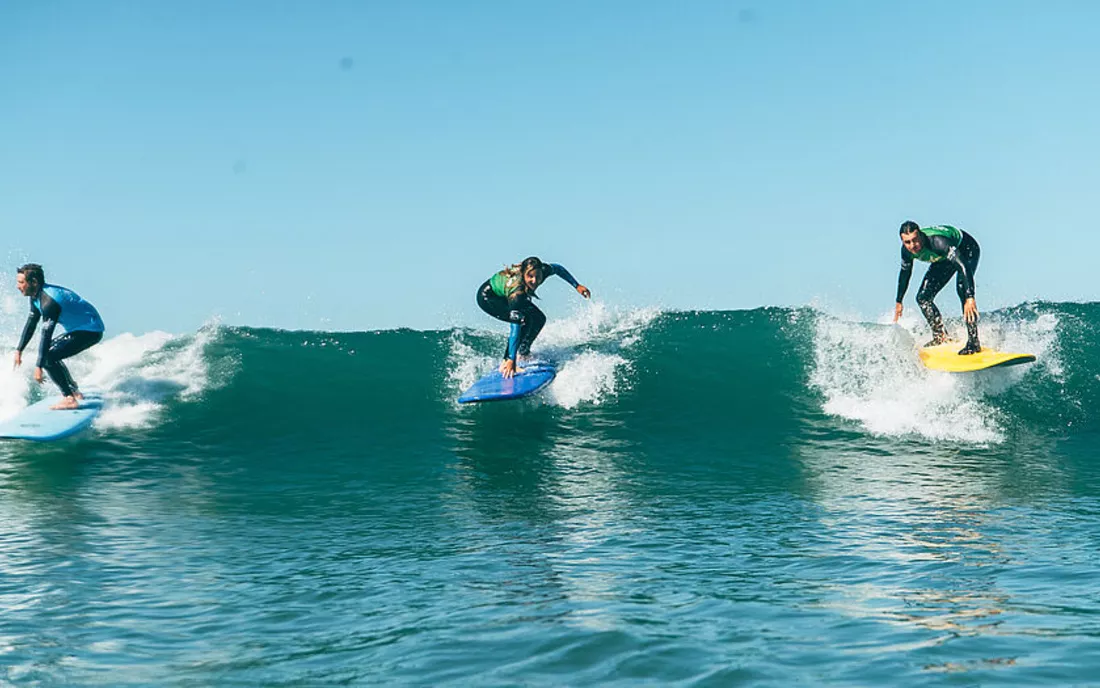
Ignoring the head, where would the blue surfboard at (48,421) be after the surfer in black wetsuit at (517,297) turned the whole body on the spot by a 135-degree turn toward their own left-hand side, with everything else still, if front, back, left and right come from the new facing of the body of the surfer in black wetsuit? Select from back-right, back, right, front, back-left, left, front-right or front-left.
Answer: left

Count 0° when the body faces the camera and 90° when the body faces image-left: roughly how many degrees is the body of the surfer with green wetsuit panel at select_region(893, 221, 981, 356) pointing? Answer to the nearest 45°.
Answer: approximately 45°

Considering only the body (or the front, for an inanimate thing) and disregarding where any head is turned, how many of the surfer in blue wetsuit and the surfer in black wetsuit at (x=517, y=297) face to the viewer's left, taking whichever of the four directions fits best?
1

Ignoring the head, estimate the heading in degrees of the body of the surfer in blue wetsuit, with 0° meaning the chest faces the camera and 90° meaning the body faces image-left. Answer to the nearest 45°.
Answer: approximately 90°

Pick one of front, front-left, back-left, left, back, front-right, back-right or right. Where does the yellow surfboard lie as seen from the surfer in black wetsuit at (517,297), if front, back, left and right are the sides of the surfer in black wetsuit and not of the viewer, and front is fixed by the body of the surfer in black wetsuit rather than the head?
front-left

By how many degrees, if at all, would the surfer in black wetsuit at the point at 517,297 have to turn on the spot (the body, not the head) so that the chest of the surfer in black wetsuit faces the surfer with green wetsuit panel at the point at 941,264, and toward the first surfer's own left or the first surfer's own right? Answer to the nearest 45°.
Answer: approximately 45° to the first surfer's own left

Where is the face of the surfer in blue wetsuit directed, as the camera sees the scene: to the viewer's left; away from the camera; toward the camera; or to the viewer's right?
to the viewer's left

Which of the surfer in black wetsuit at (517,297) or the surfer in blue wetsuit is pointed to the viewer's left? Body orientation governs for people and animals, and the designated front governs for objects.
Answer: the surfer in blue wetsuit

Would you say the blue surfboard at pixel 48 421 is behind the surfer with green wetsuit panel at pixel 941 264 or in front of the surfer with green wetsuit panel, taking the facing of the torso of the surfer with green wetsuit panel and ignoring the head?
in front

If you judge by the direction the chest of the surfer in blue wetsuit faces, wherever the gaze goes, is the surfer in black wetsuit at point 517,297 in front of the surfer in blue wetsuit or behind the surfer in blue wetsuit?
behind

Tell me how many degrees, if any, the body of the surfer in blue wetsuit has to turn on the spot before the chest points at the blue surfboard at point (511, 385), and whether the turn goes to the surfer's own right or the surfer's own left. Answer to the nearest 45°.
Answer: approximately 180°

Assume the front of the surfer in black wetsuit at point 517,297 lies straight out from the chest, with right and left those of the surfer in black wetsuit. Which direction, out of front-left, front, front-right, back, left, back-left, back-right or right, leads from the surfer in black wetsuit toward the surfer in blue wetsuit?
back-right

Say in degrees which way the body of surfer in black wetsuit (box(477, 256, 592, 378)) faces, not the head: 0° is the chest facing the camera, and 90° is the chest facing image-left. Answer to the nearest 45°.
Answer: approximately 315°
